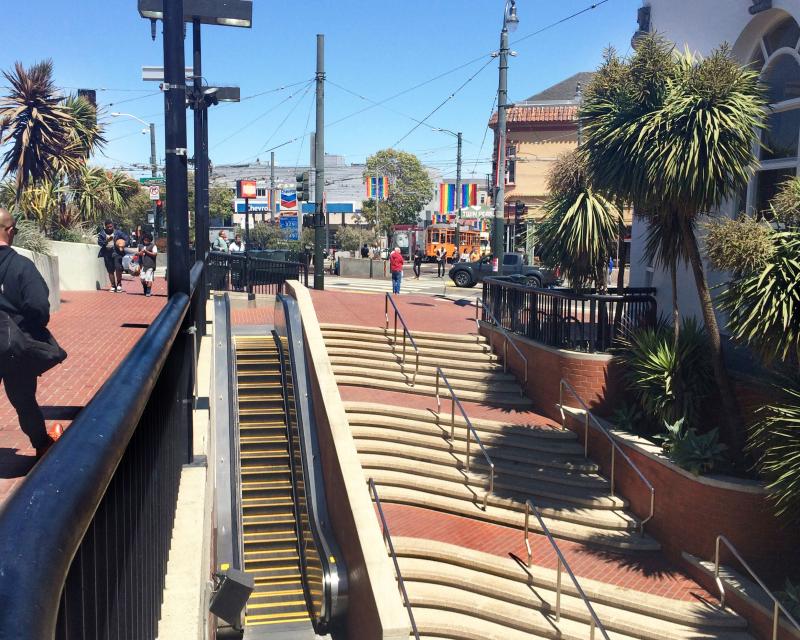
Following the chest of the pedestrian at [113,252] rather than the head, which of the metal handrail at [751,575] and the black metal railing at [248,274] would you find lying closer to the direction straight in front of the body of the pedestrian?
the metal handrail

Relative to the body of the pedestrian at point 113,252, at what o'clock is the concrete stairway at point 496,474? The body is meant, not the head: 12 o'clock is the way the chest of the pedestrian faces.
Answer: The concrete stairway is roughly at 11 o'clock from the pedestrian.

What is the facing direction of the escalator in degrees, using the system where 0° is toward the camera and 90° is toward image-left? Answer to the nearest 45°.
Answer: approximately 0°

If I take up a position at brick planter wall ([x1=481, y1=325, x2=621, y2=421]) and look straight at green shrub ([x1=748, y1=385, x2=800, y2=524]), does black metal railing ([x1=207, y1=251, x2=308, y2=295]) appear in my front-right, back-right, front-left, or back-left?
back-right

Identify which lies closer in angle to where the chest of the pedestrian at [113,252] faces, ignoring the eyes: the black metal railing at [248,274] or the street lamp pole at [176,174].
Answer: the street lamp pole

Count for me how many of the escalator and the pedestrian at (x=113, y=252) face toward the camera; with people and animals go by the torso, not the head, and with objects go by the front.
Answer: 2

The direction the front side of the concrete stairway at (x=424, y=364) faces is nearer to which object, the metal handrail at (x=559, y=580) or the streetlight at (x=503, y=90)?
the metal handrail

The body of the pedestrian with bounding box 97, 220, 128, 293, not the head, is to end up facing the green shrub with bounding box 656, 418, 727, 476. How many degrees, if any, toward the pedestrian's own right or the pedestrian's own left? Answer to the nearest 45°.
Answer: approximately 45° to the pedestrian's own left
